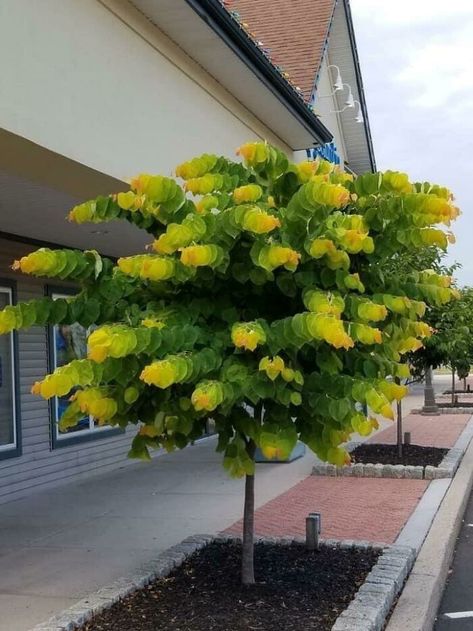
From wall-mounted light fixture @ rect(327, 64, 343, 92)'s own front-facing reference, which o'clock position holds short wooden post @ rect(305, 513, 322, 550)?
The short wooden post is roughly at 3 o'clock from the wall-mounted light fixture.

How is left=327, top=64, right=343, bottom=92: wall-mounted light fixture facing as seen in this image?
to the viewer's right

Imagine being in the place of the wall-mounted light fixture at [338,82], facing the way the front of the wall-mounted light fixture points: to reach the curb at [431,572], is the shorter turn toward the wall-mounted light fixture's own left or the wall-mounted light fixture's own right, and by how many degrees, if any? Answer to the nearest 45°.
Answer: approximately 90° to the wall-mounted light fixture's own right
